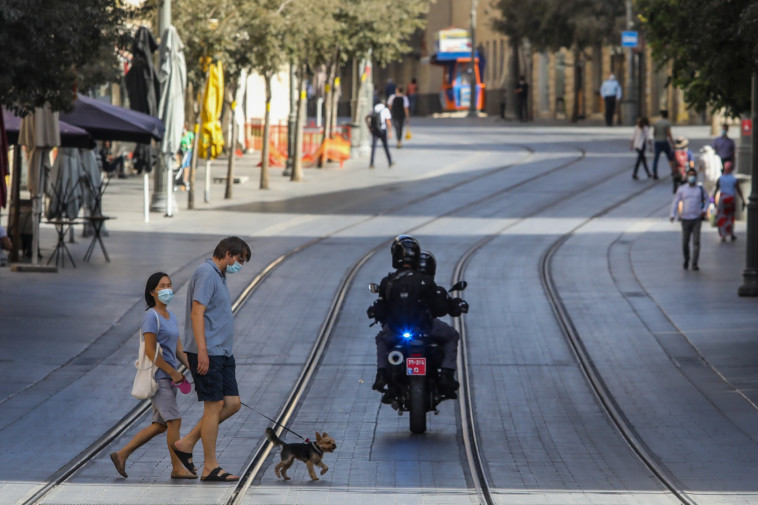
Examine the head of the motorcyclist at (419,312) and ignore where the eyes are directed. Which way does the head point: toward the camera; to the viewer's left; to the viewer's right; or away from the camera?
away from the camera

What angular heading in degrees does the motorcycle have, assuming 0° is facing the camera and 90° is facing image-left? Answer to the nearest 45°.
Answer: approximately 180°

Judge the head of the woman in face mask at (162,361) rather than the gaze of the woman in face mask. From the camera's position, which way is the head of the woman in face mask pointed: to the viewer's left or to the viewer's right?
to the viewer's right

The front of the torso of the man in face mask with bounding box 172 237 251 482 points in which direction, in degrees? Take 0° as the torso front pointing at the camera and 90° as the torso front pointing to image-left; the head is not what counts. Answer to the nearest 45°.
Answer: approximately 270°

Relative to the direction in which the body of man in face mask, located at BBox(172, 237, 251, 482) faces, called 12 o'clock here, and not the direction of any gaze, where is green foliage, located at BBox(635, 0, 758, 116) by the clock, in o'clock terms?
The green foliage is roughly at 10 o'clock from the man in face mask.

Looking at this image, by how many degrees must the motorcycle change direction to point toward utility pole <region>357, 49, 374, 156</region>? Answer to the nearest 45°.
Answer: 0° — it already faces it

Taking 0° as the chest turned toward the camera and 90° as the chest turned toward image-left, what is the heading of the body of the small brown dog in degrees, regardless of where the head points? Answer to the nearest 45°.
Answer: approximately 270°

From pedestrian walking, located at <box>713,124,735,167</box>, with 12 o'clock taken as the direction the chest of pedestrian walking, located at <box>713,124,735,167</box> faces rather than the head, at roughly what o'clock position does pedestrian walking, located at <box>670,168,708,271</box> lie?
pedestrian walking, located at <box>670,168,708,271</box> is roughly at 12 o'clock from pedestrian walking, located at <box>713,124,735,167</box>.

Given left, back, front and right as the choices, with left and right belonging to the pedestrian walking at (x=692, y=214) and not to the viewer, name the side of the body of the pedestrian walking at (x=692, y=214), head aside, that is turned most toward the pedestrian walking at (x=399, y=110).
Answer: back
